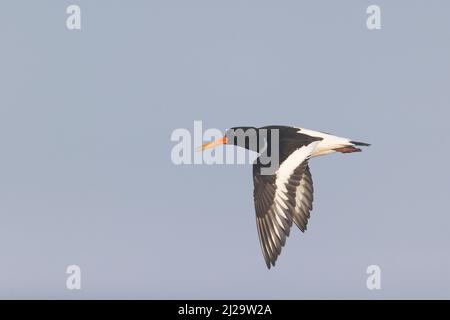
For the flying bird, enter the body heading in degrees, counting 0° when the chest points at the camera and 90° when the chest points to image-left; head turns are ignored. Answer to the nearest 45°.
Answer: approximately 90°
